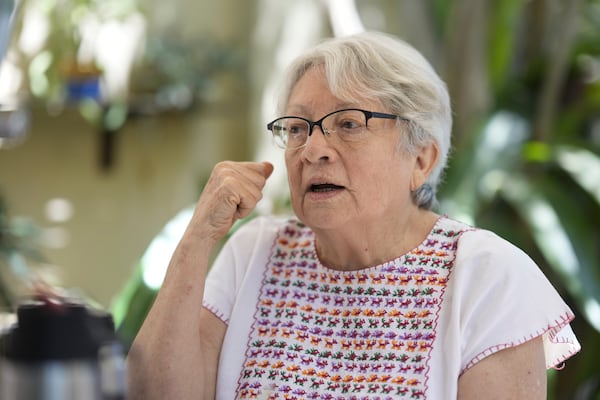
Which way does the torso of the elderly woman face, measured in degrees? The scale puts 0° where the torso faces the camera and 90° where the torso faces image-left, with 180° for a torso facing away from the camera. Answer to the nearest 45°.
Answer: approximately 45°

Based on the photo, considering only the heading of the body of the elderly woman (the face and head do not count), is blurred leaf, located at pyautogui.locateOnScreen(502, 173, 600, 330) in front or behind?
behind
